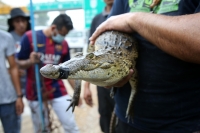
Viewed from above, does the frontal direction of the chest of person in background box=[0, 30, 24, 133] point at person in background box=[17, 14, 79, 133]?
no

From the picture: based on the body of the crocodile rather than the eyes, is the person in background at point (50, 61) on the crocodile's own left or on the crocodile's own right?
on the crocodile's own right

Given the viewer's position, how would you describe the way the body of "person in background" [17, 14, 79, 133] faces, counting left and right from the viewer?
facing the viewer and to the right of the viewer

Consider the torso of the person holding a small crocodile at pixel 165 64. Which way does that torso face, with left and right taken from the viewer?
facing the viewer

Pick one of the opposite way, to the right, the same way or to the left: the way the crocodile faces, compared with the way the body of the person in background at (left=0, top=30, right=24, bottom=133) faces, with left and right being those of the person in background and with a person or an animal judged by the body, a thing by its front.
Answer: to the right

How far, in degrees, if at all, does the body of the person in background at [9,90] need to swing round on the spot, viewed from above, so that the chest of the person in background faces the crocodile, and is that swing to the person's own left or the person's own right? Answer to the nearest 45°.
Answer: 0° — they already face it

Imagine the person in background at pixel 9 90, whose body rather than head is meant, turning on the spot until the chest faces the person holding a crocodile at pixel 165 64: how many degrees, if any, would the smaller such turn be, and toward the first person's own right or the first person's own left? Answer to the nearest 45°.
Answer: approximately 45° to the first person's own left

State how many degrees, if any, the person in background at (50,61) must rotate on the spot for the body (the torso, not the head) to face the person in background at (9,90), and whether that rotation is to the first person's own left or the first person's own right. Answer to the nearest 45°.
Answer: approximately 90° to the first person's own right

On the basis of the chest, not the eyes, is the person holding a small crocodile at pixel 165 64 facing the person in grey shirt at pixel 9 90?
no

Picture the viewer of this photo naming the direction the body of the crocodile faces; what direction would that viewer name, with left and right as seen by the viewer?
facing the viewer and to the left of the viewer

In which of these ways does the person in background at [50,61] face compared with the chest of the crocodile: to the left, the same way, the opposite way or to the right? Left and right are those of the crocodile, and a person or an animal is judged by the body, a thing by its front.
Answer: to the left

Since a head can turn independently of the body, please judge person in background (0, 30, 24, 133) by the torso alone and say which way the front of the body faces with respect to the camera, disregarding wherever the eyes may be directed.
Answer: toward the camera

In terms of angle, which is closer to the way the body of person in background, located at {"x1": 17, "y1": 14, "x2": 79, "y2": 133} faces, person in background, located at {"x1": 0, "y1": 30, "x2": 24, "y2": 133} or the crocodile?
the crocodile
